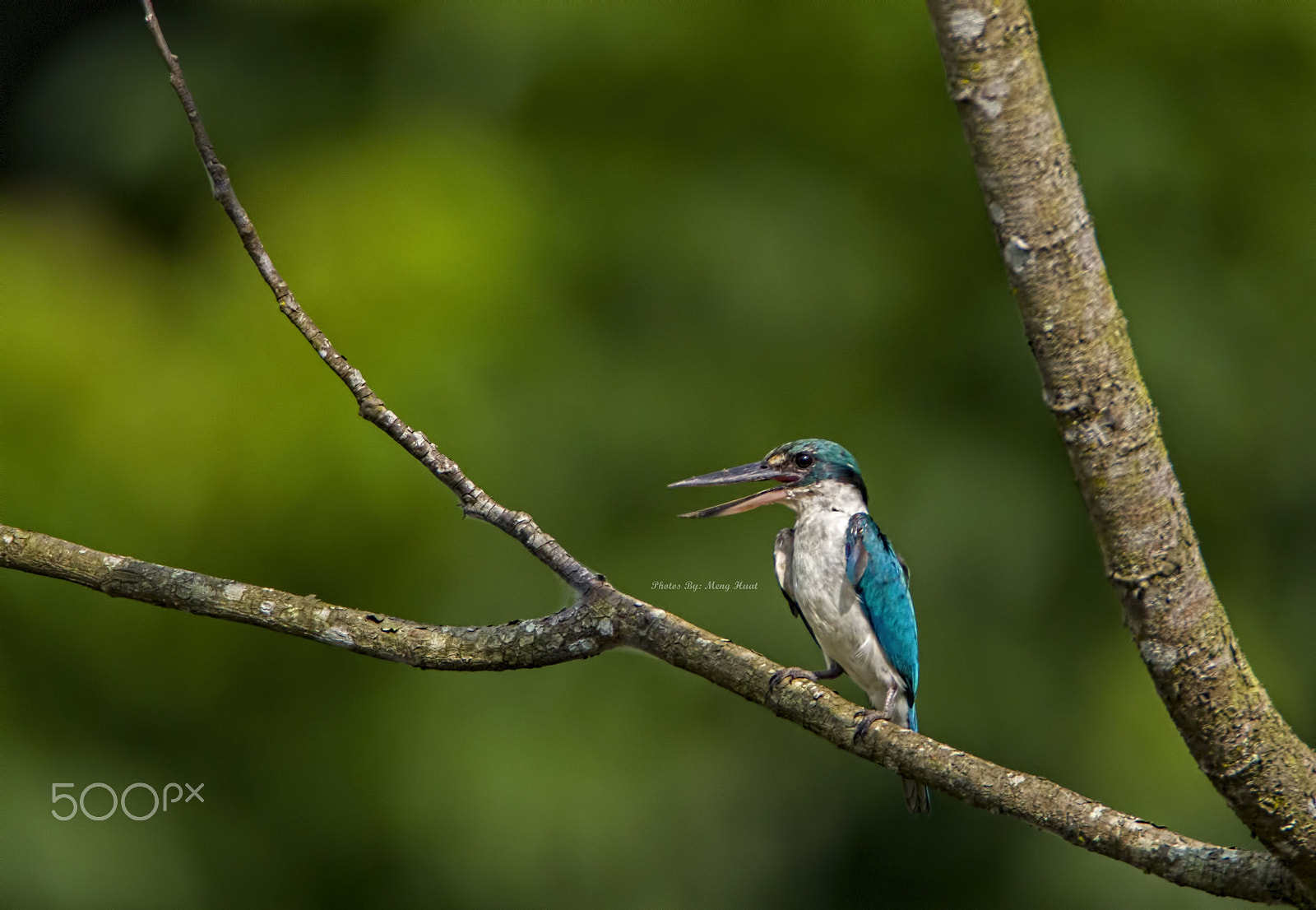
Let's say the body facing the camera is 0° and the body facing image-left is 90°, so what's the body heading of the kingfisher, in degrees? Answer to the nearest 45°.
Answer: approximately 45°

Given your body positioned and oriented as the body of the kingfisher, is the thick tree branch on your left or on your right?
on your left
